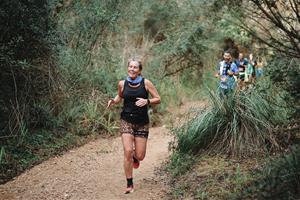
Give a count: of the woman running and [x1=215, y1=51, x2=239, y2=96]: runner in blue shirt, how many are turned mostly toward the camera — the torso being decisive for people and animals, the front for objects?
2

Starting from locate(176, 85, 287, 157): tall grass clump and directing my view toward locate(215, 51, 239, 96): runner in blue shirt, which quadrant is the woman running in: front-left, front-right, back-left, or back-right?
back-left

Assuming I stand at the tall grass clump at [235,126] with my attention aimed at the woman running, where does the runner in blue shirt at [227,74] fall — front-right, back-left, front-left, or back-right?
back-right

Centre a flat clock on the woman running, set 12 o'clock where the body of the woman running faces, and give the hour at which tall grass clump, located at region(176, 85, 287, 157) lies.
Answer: The tall grass clump is roughly at 8 o'clock from the woman running.

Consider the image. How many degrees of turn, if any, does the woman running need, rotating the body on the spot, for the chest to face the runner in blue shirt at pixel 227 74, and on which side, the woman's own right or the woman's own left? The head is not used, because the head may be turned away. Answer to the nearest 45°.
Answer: approximately 135° to the woman's own left

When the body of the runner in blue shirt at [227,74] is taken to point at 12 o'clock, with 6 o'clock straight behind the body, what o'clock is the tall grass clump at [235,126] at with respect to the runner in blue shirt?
The tall grass clump is roughly at 12 o'clock from the runner in blue shirt.

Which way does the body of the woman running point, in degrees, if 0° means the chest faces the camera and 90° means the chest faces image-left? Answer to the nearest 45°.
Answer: approximately 0°

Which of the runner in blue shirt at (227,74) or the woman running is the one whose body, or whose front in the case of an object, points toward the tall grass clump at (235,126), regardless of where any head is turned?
the runner in blue shirt

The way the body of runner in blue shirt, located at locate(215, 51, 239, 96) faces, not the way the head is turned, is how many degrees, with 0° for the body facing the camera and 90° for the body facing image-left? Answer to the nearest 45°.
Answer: approximately 0°
